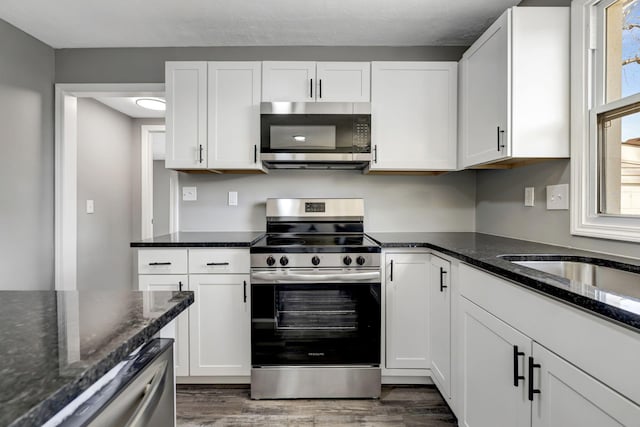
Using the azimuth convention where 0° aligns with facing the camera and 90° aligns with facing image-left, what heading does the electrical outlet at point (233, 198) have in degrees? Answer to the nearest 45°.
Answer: approximately 0°

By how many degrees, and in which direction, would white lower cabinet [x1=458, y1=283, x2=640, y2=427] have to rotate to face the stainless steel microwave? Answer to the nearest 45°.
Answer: approximately 90° to its right

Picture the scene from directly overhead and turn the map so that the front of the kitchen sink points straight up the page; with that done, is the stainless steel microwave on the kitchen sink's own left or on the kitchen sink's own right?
on the kitchen sink's own right

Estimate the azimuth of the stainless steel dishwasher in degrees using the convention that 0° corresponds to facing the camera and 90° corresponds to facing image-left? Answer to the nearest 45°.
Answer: approximately 315°
